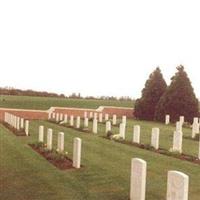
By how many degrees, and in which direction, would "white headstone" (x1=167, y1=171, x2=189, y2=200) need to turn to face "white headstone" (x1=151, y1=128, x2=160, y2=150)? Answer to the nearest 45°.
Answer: approximately 135° to its right

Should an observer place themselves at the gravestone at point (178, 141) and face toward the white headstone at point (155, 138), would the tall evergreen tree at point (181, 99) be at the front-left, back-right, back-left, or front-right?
front-right

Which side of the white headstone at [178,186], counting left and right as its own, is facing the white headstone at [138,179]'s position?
right

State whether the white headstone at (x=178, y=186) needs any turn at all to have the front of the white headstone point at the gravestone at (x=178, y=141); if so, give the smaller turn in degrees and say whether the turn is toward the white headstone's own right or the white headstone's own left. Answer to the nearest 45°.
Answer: approximately 135° to the white headstone's own right

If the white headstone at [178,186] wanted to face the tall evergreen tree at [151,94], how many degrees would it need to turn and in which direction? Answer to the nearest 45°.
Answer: approximately 135° to its right

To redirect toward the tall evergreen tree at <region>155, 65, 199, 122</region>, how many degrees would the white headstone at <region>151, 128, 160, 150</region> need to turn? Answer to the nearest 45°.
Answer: approximately 135° to its right

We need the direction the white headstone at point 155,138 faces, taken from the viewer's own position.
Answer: facing the viewer and to the left of the viewer

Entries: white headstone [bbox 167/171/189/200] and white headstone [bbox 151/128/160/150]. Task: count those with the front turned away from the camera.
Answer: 0

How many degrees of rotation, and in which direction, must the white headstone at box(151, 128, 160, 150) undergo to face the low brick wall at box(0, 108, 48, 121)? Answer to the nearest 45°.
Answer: approximately 90° to its right

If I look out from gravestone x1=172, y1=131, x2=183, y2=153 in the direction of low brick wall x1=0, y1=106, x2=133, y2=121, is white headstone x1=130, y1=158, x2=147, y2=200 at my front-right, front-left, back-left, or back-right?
back-left

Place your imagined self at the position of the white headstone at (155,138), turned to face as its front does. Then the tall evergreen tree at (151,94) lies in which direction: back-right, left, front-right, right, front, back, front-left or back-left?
back-right

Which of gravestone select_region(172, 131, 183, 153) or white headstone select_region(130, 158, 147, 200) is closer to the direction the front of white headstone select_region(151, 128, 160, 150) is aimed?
the white headstone
